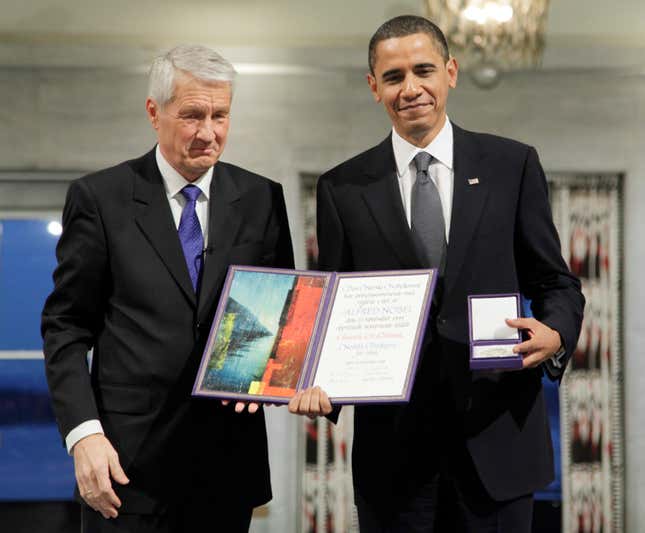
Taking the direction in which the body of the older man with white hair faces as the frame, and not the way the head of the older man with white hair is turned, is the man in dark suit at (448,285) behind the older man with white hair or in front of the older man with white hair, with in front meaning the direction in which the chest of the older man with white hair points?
in front

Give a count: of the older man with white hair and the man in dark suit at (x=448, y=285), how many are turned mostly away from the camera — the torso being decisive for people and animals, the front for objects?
0

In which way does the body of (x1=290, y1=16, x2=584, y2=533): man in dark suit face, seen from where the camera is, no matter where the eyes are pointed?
toward the camera

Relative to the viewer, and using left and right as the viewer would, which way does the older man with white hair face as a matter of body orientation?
facing the viewer and to the right of the viewer

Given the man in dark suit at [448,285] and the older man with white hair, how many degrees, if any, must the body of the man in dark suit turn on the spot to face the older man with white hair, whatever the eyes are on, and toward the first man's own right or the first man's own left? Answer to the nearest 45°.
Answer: approximately 90° to the first man's own right

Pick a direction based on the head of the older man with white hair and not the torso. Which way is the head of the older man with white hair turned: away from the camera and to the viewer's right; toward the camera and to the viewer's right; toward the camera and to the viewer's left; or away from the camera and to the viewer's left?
toward the camera and to the viewer's right

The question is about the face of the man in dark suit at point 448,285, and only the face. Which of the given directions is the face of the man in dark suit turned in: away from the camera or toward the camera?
toward the camera
